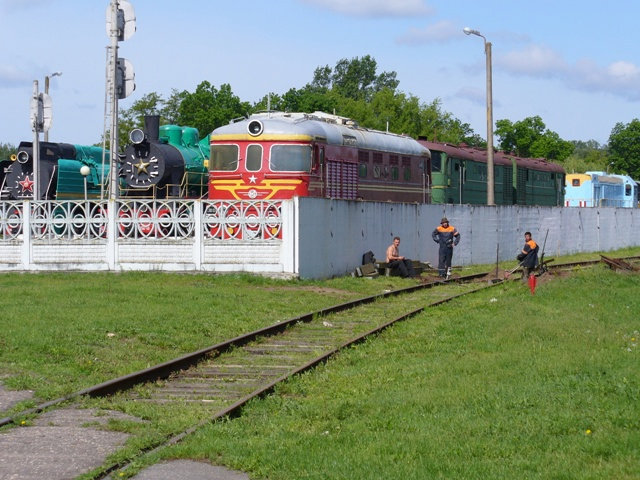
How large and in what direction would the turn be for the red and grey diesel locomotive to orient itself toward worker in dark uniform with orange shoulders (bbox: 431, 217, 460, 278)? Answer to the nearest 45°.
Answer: approximately 135° to its left

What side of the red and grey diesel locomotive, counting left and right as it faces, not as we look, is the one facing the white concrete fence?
front

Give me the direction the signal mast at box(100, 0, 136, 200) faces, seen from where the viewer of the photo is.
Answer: facing away from the viewer and to the right of the viewer

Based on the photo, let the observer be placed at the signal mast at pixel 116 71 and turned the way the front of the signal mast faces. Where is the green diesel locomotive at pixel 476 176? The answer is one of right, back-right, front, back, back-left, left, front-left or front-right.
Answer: front

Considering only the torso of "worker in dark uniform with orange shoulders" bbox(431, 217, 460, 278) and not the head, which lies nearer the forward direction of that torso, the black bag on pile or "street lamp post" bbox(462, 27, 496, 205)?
the black bag on pile

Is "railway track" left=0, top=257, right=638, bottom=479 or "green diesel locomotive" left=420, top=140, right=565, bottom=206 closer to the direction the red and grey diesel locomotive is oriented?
the railway track

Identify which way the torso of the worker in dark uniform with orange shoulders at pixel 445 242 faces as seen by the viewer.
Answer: toward the camera

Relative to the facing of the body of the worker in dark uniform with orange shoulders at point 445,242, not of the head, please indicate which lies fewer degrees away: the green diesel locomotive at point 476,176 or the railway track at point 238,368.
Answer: the railway track

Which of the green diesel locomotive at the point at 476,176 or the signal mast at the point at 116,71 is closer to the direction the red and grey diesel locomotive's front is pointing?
the signal mast

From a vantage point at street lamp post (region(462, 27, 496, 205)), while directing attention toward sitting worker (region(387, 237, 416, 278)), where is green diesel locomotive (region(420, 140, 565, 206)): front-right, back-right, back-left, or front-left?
back-right

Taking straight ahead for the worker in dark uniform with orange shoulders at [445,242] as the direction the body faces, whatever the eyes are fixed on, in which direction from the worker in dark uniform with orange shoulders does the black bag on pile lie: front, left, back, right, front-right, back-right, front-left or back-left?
right

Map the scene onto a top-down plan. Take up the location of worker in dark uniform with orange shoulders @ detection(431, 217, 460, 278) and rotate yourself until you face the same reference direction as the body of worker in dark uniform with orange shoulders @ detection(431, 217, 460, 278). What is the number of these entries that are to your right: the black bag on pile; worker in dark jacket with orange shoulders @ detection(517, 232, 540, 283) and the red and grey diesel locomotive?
2

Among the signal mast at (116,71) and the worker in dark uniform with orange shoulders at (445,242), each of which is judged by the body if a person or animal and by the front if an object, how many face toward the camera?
1

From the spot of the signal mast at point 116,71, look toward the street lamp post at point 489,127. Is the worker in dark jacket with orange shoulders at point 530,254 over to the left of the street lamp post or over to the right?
right
